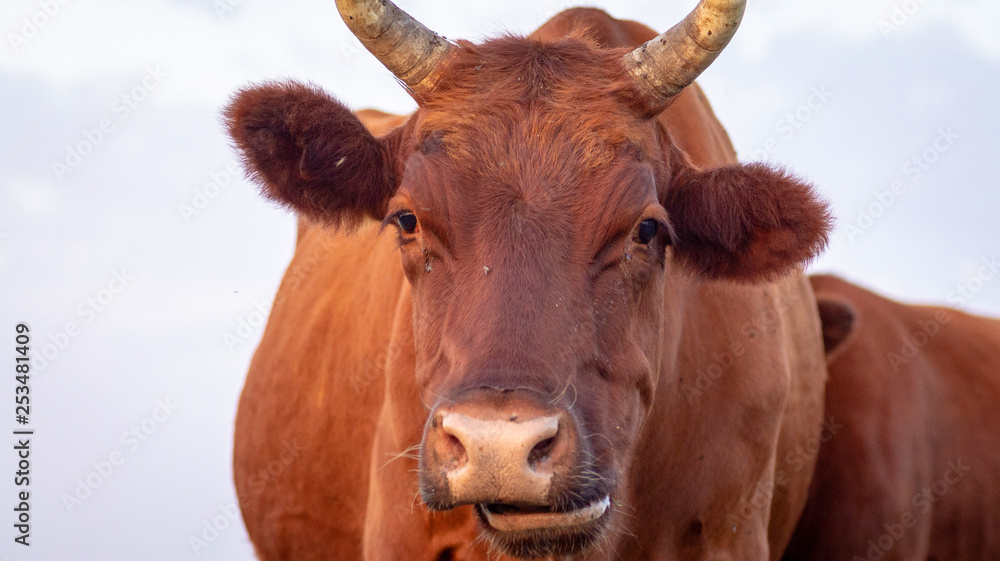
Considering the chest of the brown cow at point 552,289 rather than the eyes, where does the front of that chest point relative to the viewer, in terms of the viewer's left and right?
facing the viewer

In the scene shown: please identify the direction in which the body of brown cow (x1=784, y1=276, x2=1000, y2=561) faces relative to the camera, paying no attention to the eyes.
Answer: to the viewer's left

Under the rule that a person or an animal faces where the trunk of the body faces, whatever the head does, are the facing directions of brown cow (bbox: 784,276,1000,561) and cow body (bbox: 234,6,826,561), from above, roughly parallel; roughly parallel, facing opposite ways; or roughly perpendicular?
roughly perpendicular

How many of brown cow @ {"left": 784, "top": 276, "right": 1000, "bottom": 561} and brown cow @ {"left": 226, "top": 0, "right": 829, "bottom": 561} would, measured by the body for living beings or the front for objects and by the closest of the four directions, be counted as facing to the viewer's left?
1

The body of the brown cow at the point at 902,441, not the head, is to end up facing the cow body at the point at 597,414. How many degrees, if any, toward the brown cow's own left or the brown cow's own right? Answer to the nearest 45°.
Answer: approximately 45° to the brown cow's own left

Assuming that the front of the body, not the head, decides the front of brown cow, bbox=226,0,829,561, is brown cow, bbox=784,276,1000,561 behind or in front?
behind

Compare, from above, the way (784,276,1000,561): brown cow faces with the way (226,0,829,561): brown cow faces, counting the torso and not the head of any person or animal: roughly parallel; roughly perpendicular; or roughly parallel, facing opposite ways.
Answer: roughly perpendicular
